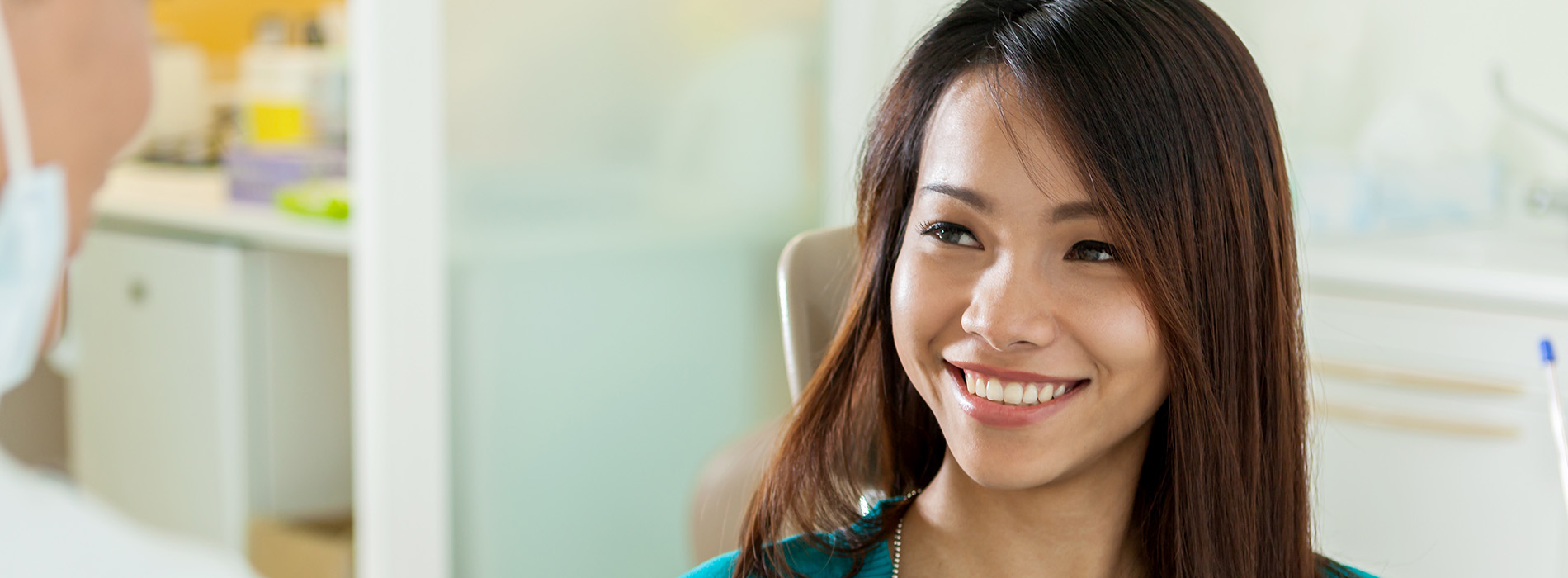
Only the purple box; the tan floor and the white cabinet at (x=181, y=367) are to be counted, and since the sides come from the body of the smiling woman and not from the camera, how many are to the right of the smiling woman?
3

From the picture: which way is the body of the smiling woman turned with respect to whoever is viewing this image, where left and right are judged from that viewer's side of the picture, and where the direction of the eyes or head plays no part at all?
facing the viewer and to the left of the viewer

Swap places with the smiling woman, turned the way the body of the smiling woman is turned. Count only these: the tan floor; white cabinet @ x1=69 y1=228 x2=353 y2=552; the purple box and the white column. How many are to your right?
4

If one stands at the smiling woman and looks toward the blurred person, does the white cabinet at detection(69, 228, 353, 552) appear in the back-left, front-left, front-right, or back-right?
front-right

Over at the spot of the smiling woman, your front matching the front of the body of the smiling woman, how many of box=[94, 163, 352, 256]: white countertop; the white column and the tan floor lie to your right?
3

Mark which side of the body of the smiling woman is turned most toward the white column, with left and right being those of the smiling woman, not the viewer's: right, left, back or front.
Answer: right

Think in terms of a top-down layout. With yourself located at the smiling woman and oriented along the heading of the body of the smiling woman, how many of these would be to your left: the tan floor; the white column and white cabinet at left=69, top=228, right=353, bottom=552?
0

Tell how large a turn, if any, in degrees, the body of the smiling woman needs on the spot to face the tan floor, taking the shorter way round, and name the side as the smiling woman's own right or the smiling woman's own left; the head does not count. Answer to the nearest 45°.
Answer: approximately 90° to the smiling woman's own right

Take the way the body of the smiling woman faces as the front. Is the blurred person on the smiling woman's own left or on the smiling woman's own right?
on the smiling woman's own right

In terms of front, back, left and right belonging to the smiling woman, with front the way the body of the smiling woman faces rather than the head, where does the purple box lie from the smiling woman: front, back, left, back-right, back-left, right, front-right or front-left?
right

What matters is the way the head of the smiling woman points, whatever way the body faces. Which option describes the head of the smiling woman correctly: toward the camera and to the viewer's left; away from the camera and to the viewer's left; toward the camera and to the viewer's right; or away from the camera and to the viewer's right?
toward the camera and to the viewer's left

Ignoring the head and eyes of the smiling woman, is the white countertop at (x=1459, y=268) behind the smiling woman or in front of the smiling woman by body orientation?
behind

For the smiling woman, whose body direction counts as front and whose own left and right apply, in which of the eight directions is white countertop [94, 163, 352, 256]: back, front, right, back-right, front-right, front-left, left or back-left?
right
